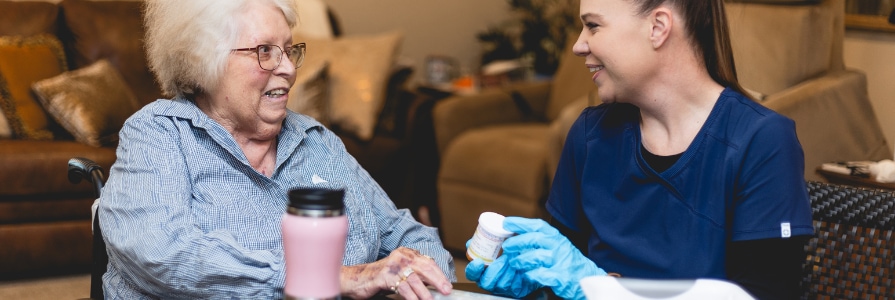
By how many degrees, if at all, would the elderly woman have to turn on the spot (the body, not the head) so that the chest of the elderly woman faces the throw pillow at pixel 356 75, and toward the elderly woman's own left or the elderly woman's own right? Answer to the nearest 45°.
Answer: approximately 135° to the elderly woman's own left

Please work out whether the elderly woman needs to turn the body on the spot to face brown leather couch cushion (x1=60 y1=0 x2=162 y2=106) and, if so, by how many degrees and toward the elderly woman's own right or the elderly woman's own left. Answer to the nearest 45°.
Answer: approximately 135° to the elderly woman's own left

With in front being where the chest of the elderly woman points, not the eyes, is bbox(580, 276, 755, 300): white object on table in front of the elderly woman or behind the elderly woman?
in front

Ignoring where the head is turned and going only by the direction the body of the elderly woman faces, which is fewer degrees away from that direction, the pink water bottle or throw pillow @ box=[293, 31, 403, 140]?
the pink water bottle

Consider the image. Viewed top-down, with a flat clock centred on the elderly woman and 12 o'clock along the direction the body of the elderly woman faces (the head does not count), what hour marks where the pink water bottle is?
The pink water bottle is roughly at 1 o'clock from the elderly woman.

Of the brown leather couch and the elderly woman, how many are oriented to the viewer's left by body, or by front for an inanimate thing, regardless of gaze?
0

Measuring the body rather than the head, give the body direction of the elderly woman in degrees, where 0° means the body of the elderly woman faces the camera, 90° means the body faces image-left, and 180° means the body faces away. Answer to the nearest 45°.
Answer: approximately 315°

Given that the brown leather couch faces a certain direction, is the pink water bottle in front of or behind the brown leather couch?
in front

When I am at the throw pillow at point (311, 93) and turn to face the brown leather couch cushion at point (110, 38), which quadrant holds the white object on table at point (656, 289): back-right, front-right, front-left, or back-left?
back-left

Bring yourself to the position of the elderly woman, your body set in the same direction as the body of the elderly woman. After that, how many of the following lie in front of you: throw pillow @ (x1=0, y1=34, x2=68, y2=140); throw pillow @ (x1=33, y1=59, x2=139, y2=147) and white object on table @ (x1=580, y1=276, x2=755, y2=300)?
1

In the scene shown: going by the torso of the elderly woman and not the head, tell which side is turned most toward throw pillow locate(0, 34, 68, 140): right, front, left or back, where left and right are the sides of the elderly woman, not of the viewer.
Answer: back

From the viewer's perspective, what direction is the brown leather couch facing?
toward the camera
